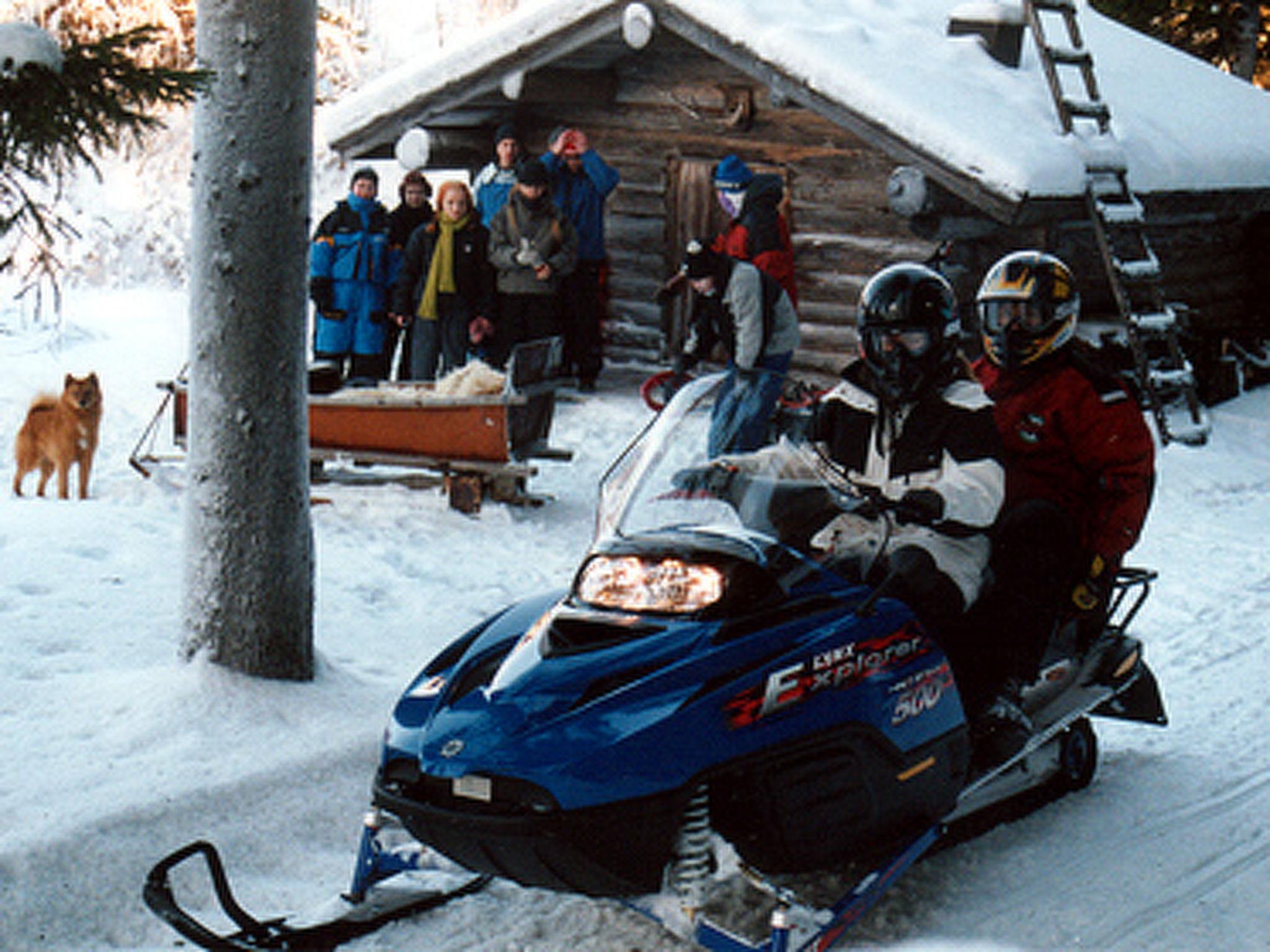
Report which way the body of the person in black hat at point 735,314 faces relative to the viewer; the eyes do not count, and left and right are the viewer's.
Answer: facing to the left of the viewer

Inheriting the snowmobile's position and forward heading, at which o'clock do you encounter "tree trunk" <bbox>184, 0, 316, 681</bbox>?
The tree trunk is roughly at 3 o'clock from the snowmobile.

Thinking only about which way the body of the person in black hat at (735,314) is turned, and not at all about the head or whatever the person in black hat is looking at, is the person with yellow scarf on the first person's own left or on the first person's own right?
on the first person's own right

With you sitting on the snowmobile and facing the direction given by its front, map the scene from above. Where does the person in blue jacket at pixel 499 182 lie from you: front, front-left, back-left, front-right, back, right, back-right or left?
back-right

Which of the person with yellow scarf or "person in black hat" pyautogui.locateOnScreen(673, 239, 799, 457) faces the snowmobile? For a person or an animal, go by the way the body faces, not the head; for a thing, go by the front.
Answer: the person with yellow scarf

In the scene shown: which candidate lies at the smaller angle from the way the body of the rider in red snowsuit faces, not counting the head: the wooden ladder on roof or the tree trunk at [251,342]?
the tree trunk

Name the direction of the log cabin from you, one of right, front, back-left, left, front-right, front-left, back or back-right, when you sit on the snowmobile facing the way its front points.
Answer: back-right

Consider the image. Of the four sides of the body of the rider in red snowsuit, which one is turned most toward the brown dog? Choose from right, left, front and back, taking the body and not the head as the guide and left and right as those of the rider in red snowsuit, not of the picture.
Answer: right

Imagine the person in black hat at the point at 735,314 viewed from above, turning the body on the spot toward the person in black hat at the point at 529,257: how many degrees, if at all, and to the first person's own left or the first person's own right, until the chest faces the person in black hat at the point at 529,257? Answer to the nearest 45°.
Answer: approximately 45° to the first person's own right

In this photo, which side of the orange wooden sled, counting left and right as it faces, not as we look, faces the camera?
left

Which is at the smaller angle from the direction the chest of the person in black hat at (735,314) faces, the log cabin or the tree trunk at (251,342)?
the tree trunk
